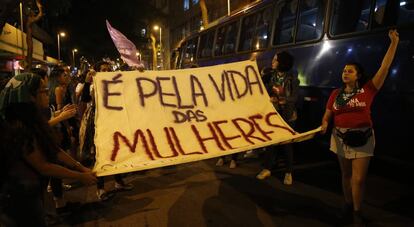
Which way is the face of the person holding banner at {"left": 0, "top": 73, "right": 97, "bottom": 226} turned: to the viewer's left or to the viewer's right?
to the viewer's right

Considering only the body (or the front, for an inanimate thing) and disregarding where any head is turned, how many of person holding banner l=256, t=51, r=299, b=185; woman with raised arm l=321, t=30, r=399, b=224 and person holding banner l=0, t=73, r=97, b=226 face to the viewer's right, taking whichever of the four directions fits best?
1

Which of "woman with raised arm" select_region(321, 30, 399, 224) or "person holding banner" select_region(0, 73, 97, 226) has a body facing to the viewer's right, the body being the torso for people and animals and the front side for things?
the person holding banner

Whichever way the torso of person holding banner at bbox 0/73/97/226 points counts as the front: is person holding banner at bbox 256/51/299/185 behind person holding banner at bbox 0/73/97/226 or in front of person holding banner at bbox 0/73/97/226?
in front

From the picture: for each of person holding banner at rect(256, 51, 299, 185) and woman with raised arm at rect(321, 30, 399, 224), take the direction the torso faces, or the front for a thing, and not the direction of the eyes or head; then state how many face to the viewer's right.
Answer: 0

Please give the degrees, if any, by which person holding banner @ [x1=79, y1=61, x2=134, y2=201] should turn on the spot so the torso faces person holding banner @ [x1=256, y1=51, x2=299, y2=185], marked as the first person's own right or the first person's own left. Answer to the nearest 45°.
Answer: approximately 45° to the first person's own left

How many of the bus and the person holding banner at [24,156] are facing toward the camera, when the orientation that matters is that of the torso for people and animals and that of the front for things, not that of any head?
0

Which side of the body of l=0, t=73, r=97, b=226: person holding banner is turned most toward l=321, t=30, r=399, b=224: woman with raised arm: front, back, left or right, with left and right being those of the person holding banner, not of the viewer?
front

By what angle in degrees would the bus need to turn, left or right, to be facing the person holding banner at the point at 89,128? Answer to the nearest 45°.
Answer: approximately 90° to its left

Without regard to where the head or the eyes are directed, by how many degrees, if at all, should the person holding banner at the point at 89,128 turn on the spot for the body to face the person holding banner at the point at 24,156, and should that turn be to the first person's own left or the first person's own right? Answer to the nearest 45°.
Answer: approximately 45° to the first person's own right
